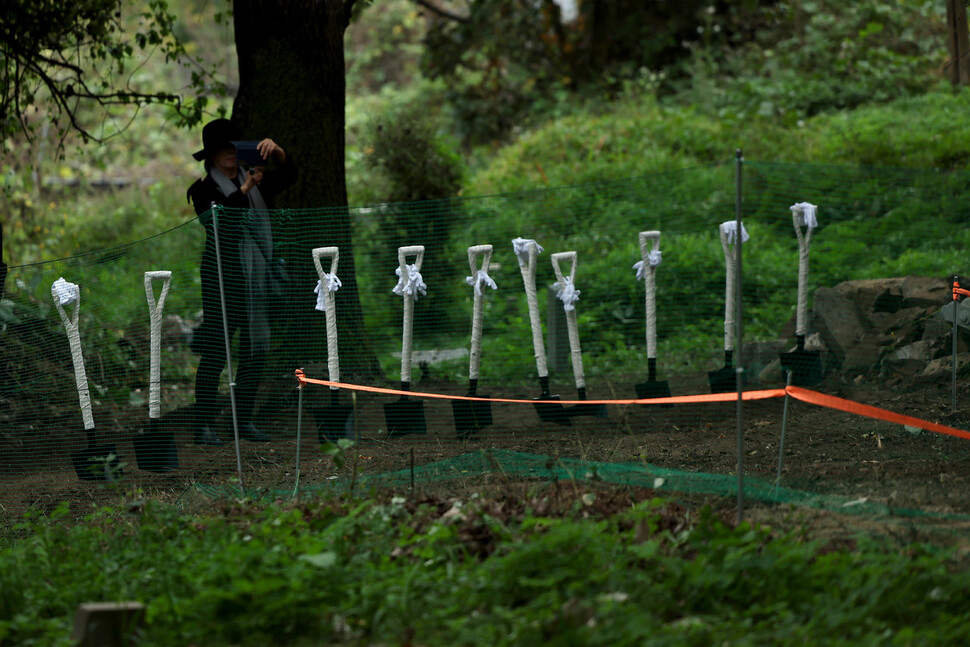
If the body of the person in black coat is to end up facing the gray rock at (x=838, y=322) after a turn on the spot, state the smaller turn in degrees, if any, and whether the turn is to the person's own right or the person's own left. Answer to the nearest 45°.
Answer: approximately 45° to the person's own left

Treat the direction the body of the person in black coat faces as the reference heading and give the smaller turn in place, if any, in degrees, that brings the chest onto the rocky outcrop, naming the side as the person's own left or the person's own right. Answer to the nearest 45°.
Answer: approximately 45° to the person's own left

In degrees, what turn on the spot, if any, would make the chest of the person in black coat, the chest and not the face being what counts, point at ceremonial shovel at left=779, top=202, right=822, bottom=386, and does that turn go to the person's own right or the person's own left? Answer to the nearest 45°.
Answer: approximately 45° to the person's own left

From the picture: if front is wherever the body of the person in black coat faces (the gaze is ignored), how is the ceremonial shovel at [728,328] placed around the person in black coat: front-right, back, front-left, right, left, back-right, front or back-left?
front-left

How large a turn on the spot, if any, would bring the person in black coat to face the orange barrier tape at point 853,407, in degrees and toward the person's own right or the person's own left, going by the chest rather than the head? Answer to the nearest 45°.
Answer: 0° — they already face it

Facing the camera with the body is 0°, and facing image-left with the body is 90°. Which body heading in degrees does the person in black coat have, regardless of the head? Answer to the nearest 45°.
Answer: approximately 315°

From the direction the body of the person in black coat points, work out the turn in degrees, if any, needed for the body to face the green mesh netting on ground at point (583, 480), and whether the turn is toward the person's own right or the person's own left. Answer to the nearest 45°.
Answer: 0° — they already face it
